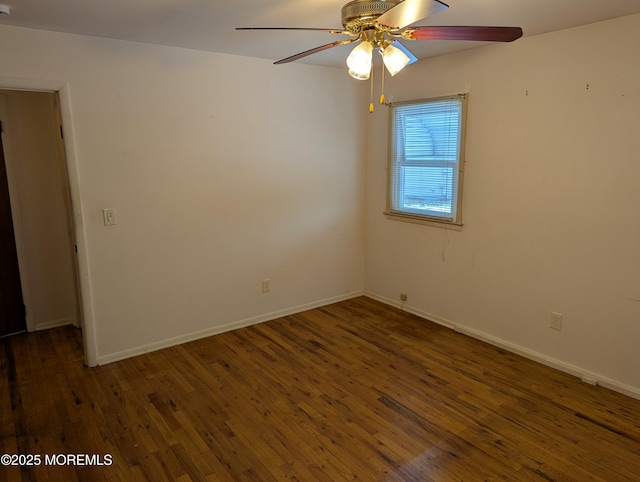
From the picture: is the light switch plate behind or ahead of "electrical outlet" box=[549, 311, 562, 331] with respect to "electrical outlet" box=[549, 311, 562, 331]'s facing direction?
ahead

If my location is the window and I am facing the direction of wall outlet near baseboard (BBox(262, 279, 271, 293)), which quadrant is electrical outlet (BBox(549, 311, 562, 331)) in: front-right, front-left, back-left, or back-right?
back-left

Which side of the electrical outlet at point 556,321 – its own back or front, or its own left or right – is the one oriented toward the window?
right

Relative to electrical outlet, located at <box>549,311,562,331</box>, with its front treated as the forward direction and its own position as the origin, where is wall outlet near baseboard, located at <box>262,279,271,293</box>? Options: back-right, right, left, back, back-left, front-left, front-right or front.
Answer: front-right

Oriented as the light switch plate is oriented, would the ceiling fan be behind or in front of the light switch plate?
in front

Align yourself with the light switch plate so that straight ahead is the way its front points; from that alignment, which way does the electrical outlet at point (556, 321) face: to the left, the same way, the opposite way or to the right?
to the right

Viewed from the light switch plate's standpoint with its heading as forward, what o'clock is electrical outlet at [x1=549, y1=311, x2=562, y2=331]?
The electrical outlet is roughly at 10 o'clock from the light switch plate.

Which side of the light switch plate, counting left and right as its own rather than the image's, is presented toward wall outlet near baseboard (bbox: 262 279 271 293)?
left

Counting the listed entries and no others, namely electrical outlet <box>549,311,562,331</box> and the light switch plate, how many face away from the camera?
0

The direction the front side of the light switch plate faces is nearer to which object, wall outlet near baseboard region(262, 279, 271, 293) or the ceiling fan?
the ceiling fan

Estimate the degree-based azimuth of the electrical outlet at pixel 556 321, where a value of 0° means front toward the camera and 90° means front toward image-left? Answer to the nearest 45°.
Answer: approximately 45°

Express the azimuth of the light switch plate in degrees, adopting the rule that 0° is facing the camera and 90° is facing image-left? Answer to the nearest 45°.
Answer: approximately 0°

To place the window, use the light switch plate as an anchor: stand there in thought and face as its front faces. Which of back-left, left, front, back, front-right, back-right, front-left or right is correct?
left

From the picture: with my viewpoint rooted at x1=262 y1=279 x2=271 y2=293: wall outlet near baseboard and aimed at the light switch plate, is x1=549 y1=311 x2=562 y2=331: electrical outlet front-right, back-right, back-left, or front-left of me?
back-left

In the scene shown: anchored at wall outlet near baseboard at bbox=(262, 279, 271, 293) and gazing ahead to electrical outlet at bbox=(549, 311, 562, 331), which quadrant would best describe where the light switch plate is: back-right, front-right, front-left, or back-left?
back-right
